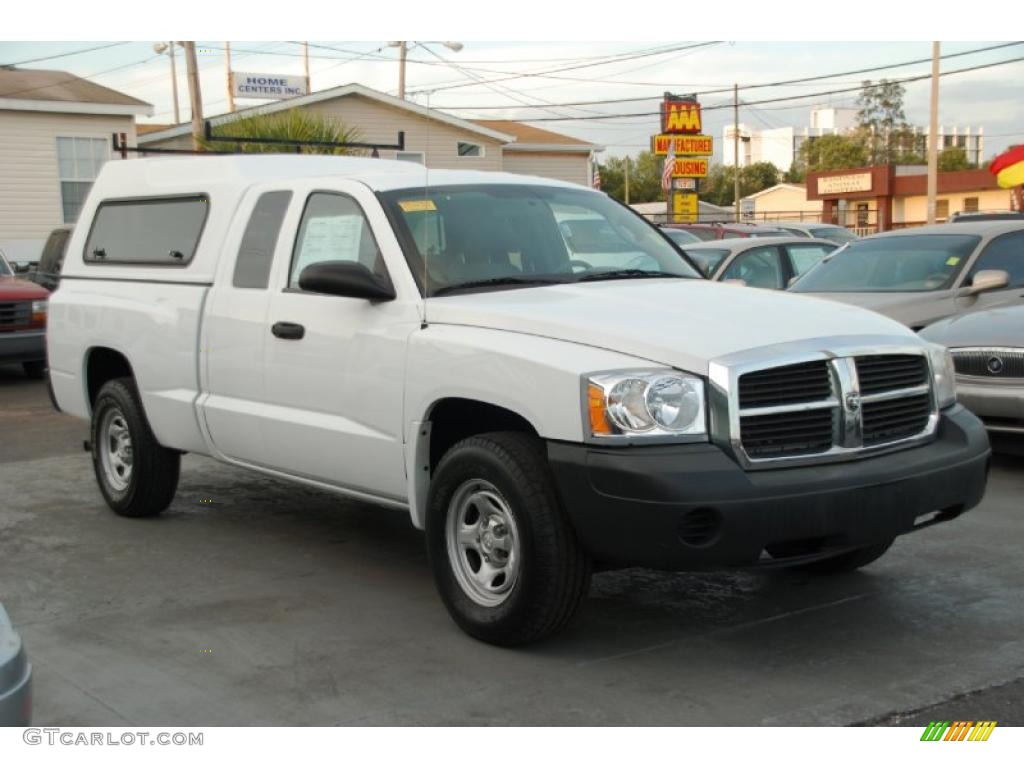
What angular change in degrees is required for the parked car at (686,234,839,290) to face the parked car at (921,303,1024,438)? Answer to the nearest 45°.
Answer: approximately 45° to its left

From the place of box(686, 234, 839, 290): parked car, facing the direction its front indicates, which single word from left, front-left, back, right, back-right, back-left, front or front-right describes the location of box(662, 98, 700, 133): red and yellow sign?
back-right

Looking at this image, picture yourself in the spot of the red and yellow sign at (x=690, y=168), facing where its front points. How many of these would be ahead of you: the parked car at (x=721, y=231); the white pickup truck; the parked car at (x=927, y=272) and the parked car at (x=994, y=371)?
4

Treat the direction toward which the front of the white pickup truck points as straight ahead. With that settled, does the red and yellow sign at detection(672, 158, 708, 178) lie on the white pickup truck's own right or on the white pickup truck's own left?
on the white pickup truck's own left

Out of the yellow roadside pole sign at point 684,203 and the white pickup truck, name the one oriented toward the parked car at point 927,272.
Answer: the yellow roadside pole sign

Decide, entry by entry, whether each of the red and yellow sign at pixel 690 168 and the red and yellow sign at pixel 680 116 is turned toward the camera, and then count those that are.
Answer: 2

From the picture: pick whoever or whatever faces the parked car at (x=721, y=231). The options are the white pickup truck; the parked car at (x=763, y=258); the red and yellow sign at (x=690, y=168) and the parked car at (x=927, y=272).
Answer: the red and yellow sign

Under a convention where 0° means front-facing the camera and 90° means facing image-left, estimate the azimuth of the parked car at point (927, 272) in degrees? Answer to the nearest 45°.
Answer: approximately 45°

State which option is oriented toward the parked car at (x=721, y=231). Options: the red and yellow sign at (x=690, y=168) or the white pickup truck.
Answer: the red and yellow sign

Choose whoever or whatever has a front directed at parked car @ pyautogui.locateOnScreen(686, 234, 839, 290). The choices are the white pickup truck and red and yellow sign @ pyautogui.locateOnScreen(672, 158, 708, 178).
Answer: the red and yellow sign

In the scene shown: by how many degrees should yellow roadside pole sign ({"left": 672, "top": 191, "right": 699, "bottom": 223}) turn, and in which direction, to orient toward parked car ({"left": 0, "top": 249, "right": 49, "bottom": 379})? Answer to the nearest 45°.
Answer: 0° — it already faces it
